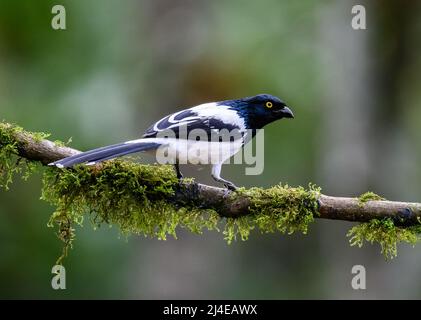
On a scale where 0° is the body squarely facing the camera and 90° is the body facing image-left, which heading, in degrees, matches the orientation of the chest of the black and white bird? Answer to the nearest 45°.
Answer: approximately 270°
